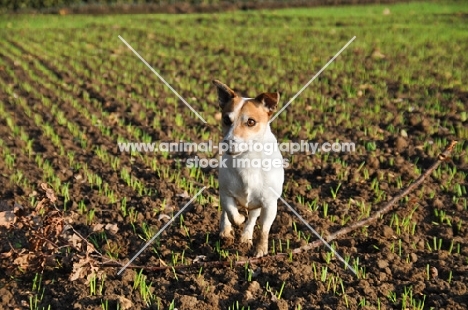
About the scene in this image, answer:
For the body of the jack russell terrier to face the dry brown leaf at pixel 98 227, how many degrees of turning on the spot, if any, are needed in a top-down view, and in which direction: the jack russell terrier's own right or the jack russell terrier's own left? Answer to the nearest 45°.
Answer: approximately 135° to the jack russell terrier's own right

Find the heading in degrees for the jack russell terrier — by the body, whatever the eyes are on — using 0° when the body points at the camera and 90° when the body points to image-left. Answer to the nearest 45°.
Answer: approximately 0°

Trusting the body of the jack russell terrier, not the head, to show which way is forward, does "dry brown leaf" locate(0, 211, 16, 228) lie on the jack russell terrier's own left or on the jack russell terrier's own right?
on the jack russell terrier's own right

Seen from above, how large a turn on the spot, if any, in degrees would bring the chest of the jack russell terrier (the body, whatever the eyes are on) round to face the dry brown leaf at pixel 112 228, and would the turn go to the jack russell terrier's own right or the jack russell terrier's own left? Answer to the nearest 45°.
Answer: approximately 135° to the jack russell terrier's own right
